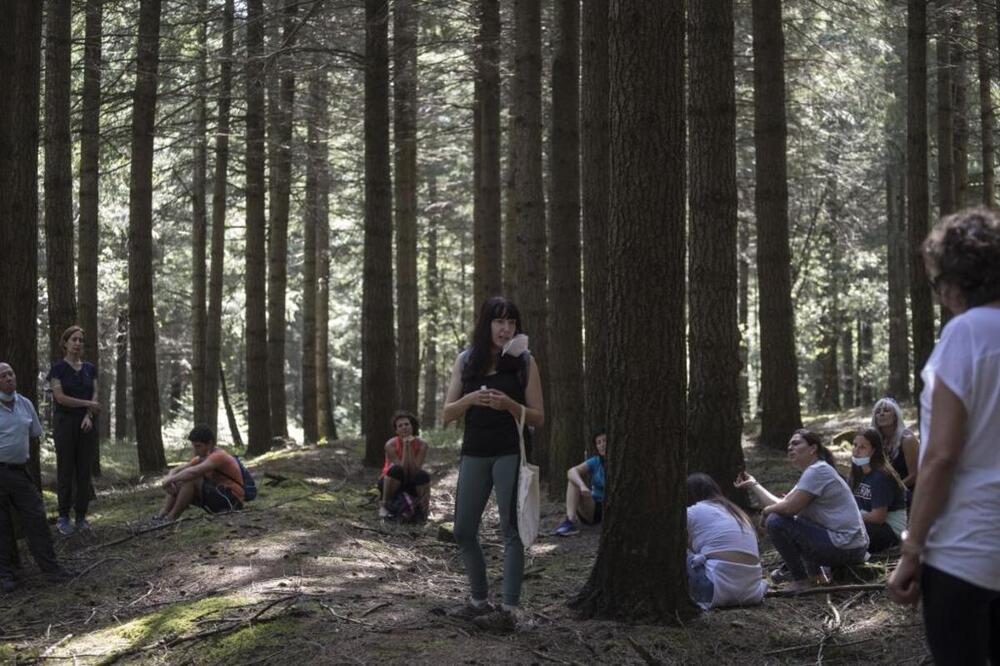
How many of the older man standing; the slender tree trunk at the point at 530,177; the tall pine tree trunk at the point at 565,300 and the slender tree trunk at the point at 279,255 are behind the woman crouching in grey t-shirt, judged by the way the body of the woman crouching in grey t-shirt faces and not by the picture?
0

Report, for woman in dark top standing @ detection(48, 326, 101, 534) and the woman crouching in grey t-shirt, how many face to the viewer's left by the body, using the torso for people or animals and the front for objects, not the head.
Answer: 1

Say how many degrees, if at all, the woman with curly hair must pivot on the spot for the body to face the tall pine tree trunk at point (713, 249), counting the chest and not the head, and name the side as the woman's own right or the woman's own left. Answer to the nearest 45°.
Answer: approximately 45° to the woman's own right

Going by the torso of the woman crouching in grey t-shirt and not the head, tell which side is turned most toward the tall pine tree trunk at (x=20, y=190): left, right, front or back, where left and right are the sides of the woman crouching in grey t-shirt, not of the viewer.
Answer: front

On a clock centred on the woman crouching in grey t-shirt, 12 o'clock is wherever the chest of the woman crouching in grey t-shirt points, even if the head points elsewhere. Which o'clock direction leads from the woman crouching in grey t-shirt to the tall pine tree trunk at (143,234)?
The tall pine tree trunk is roughly at 1 o'clock from the woman crouching in grey t-shirt.

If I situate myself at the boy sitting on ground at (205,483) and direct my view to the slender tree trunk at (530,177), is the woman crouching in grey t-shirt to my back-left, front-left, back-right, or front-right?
front-right

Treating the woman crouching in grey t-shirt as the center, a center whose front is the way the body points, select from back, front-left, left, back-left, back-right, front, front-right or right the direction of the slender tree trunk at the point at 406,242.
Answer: front-right

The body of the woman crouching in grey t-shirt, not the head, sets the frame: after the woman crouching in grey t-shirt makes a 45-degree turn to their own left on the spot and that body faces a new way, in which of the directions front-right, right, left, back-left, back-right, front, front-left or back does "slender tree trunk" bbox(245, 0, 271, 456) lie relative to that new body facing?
right

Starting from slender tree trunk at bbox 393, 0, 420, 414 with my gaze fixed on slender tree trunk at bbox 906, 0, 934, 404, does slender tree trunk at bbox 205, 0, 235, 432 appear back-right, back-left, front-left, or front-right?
back-right

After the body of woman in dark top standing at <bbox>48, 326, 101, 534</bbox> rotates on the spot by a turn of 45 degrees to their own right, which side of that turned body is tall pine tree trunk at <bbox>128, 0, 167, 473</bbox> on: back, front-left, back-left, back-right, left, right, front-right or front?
back

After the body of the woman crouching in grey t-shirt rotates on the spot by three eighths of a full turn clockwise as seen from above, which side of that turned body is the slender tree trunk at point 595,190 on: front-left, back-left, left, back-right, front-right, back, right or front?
left

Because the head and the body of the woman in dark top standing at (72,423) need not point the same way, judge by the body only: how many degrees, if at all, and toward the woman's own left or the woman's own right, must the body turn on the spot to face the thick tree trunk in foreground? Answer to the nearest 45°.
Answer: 0° — they already face it

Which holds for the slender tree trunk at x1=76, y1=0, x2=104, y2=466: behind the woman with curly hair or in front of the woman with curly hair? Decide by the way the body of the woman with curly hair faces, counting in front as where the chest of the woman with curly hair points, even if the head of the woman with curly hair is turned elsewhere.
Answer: in front

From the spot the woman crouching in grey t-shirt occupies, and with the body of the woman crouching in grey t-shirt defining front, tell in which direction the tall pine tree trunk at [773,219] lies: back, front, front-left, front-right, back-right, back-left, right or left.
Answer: right

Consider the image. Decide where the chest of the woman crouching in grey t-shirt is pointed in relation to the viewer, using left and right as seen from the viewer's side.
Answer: facing to the left of the viewer

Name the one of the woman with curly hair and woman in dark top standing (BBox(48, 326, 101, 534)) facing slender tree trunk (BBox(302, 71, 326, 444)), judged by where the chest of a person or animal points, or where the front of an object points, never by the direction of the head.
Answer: the woman with curly hair

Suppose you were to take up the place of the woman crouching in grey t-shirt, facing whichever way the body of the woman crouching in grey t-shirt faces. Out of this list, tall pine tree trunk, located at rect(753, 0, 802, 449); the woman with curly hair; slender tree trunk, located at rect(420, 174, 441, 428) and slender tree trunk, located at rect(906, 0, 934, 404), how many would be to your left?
1

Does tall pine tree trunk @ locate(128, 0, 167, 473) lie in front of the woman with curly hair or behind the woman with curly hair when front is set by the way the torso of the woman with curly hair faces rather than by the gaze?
in front

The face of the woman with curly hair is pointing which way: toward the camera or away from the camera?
away from the camera

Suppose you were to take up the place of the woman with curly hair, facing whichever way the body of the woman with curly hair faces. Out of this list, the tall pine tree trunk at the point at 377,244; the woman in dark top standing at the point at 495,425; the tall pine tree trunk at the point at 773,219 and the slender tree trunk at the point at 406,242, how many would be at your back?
0
